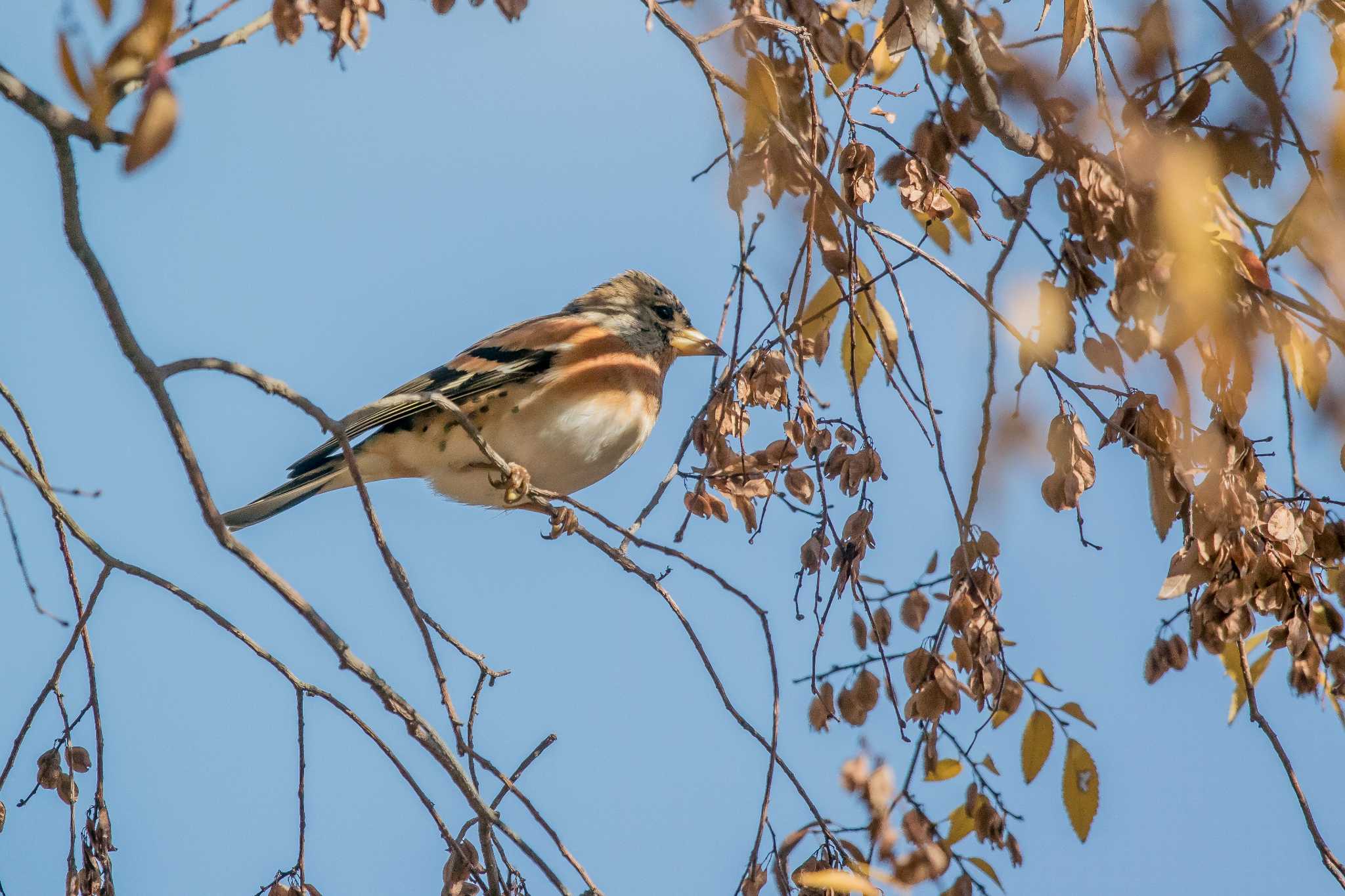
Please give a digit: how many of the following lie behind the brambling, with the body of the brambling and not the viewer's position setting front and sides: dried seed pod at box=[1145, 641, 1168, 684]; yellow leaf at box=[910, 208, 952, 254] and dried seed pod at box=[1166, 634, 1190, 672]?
0

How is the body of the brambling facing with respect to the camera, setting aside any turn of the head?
to the viewer's right

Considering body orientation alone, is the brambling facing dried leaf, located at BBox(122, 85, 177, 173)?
no

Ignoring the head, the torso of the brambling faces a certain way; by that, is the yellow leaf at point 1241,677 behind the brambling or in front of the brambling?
in front
